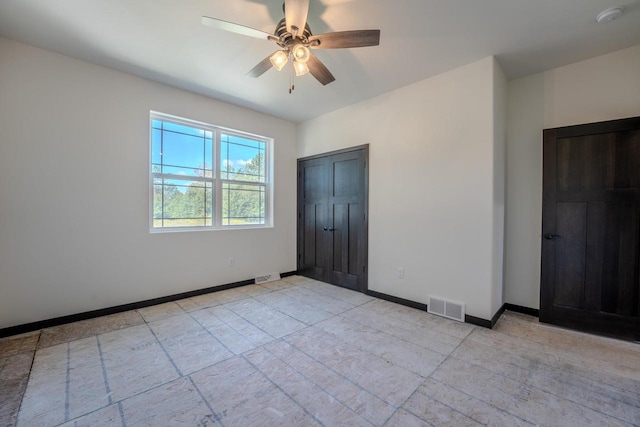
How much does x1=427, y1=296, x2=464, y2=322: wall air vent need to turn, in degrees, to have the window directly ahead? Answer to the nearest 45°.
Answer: approximately 45° to its right

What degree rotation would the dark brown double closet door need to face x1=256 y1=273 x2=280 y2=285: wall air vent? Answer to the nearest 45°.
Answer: approximately 45° to its right

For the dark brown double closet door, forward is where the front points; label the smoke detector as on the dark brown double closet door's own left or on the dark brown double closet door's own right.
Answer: on the dark brown double closet door's own left

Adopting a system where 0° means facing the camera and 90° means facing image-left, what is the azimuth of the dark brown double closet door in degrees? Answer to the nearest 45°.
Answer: approximately 45°

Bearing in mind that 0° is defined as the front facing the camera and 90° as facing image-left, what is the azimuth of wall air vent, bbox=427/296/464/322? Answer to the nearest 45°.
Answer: approximately 45°

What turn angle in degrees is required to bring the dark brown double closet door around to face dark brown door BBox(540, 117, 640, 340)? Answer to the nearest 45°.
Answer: approximately 90° to its left
